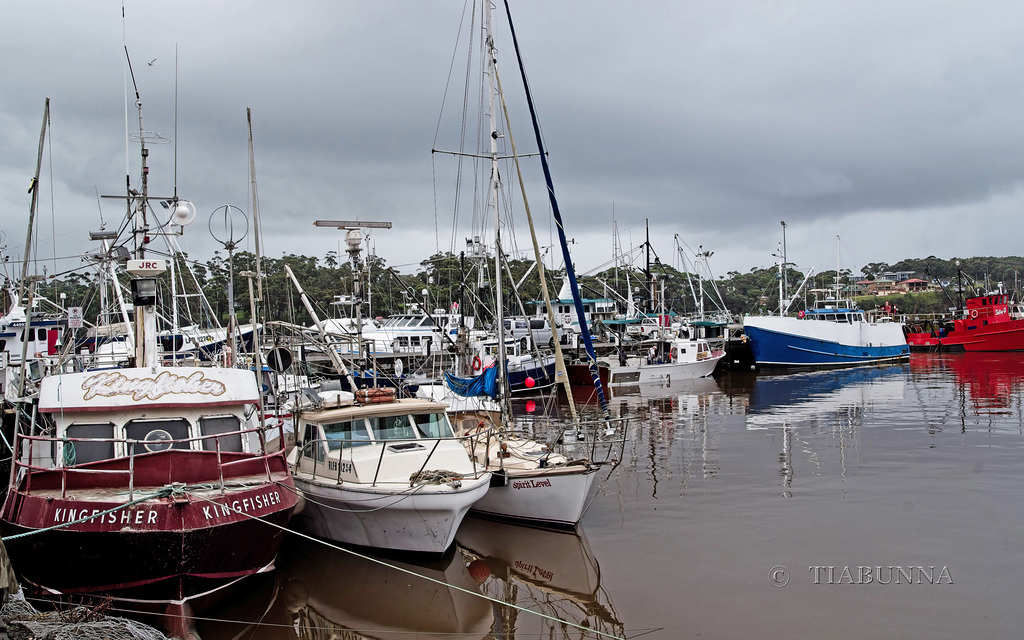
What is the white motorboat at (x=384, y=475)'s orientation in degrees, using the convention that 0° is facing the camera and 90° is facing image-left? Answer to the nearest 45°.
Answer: approximately 315°

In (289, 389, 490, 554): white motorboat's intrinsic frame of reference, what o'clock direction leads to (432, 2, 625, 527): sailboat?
The sailboat is roughly at 10 o'clock from the white motorboat.

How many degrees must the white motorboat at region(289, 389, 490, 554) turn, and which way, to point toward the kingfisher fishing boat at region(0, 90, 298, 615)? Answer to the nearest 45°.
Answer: approximately 90° to its right

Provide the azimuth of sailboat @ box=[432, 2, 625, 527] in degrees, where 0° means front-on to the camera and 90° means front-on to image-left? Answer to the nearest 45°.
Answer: approximately 315°

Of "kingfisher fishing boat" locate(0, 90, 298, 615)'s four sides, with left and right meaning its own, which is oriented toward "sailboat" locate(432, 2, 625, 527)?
left

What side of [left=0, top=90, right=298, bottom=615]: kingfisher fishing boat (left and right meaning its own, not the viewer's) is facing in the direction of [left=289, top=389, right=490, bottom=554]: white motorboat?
left

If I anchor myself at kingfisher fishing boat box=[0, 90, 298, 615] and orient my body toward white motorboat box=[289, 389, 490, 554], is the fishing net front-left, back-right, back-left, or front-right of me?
back-right

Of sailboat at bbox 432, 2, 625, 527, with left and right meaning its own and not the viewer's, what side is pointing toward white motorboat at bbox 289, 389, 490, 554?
right

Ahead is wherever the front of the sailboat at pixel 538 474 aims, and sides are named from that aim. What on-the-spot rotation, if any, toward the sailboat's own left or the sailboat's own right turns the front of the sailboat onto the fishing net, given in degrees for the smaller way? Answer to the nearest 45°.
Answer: approximately 90° to the sailboat's own right

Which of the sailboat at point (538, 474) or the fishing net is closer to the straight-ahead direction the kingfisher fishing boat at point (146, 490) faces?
the fishing net
